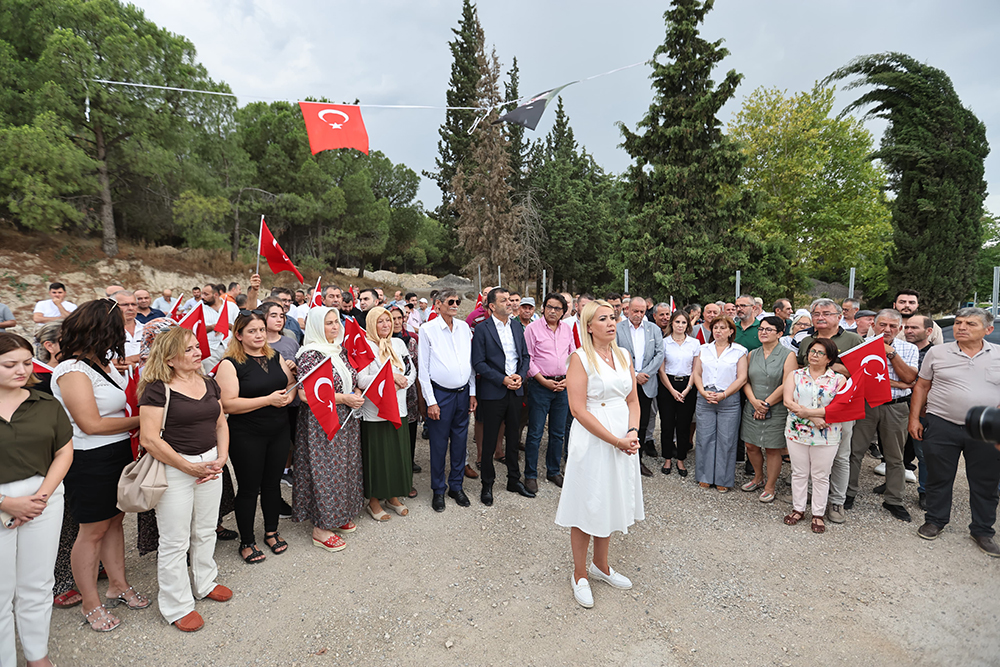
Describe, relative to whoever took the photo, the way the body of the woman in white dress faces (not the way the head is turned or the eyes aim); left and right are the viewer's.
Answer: facing the viewer and to the right of the viewer

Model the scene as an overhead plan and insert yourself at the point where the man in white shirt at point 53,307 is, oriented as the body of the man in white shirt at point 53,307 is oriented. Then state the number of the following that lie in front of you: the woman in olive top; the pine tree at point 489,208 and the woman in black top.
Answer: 2

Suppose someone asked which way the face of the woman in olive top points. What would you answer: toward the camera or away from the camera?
toward the camera

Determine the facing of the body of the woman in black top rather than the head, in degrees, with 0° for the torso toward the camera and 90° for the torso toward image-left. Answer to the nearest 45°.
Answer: approximately 315°

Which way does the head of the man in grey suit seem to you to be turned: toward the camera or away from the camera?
toward the camera

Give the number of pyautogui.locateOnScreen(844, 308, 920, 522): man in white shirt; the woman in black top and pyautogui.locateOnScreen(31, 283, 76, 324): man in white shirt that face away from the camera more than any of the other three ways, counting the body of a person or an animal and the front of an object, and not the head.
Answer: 0

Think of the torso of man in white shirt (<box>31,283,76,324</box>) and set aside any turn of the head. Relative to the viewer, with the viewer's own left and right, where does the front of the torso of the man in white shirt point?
facing the viewer

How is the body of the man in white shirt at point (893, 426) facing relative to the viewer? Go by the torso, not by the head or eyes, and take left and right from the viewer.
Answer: facing the viewer and to the left of the viewer

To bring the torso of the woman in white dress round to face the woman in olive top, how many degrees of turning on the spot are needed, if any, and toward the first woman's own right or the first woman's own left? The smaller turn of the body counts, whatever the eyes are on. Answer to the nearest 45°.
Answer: approximately 90° to the first woman's own right

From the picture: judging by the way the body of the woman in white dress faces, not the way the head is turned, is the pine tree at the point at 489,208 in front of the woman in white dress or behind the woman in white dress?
behind
